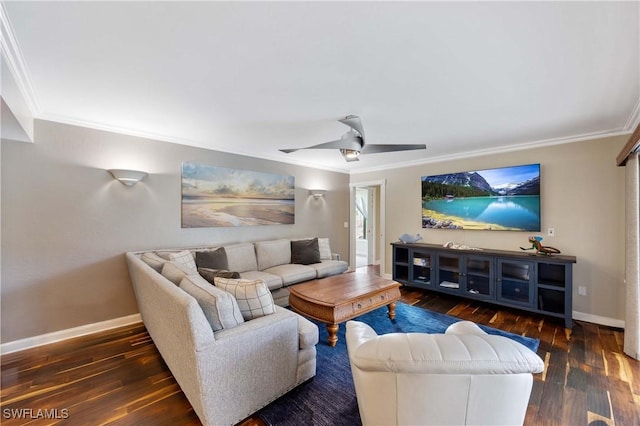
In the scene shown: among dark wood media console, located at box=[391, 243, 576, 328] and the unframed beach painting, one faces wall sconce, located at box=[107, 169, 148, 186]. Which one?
the dark wood media console

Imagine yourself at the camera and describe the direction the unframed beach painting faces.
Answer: facing the viewer and to the right of the viewer

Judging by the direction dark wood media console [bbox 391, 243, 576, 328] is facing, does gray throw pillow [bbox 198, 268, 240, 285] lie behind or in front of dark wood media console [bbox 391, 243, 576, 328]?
in front

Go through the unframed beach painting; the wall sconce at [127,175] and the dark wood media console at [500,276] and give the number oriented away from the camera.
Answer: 0

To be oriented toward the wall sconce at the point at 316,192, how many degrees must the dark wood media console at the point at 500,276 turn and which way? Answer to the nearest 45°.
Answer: approximately 45° to its right

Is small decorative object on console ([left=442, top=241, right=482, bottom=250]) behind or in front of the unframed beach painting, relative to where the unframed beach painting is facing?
in front

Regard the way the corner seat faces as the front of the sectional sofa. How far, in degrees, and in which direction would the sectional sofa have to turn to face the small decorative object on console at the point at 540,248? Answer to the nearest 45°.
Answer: approximately 45° to its left

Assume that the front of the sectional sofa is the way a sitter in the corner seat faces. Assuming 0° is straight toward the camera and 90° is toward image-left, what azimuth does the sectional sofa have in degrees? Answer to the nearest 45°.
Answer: approximately 315°

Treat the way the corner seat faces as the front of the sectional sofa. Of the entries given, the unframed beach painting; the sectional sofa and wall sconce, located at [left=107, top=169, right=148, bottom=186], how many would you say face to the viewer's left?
0

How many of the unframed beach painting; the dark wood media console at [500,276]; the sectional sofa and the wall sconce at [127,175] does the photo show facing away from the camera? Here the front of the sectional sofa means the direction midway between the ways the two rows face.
0

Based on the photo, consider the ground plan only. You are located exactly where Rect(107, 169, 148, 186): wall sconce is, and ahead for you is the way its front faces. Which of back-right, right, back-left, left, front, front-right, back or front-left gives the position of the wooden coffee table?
front-left
